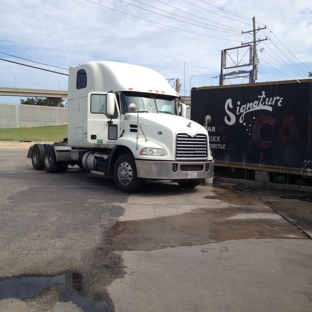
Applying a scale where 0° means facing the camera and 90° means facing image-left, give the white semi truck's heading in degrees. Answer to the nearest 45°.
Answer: approximately 315°
